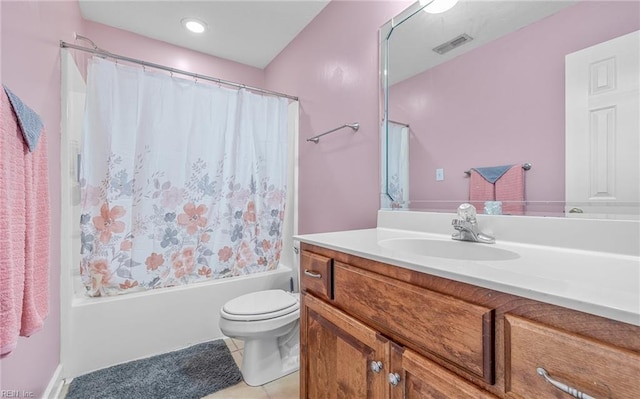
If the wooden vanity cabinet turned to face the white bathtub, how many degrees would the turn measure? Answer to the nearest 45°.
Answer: approximately 45° to its right

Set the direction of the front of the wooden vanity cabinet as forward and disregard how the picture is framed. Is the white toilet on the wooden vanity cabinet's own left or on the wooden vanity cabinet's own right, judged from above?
on the wooden vanity cabinet's own right

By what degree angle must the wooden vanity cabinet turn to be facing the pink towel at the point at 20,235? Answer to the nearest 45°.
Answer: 0° — it already faces it

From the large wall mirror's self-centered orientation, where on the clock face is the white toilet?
The white toilet is roughly at 1 o'clock from the large wall mirror.

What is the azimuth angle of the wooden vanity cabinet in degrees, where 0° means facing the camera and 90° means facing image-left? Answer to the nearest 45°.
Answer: approximately 45°

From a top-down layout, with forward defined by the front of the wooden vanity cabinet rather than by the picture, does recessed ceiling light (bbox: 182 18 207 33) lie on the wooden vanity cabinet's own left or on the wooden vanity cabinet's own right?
on the wooden vanity cabinet's own right

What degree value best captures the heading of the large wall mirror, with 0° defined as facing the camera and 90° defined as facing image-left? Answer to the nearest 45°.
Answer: approximately 45°

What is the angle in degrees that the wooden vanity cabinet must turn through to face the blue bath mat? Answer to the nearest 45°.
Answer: approximately 45° to its right
